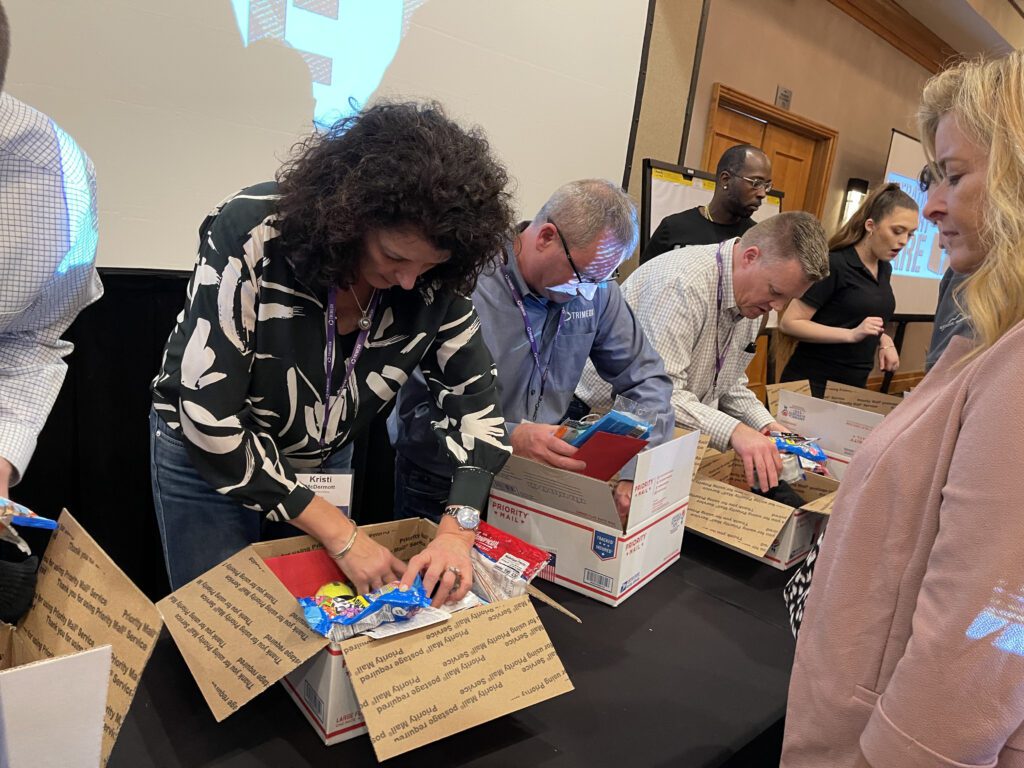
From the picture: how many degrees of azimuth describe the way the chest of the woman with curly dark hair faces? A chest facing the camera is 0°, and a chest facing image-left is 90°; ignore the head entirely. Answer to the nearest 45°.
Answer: approximately 315°

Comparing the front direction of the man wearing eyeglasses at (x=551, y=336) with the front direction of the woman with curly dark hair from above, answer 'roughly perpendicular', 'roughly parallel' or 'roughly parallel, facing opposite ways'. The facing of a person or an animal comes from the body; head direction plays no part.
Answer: roughly parallel

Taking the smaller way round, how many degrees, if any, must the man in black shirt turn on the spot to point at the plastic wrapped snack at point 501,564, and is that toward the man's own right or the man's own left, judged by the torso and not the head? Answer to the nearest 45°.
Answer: approximately 45° to the man's own right

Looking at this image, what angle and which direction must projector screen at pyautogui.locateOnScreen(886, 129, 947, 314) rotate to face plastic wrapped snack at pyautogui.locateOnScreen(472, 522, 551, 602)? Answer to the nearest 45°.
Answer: approximately 45° to its right

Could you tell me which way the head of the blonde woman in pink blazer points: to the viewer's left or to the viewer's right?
to the viewer's left

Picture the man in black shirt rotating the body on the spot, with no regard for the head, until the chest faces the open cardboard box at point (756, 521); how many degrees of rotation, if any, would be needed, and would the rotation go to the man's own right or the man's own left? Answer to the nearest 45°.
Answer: approximately 45° to the man's own right

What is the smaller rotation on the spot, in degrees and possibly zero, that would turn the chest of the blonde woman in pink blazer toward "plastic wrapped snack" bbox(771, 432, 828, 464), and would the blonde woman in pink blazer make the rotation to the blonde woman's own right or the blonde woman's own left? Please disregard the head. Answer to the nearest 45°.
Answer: approximately 90° to the blonde woman's own right

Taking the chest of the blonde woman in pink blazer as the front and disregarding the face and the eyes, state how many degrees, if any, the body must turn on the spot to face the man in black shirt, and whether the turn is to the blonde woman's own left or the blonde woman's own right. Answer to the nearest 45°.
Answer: approximately 90° to the blonde woman's own right

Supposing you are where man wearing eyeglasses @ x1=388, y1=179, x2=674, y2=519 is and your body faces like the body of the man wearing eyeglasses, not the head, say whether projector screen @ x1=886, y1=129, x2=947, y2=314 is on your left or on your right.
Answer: on your left

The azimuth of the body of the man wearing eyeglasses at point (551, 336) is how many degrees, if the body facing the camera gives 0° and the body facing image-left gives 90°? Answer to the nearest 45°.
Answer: approximately 315°

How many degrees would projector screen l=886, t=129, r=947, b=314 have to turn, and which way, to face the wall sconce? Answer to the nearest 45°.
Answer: approximately 90° to its right

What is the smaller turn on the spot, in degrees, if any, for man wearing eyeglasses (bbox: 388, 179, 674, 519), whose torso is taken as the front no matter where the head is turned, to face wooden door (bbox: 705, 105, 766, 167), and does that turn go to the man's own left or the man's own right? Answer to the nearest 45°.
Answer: approximately 135° to the man's own left
